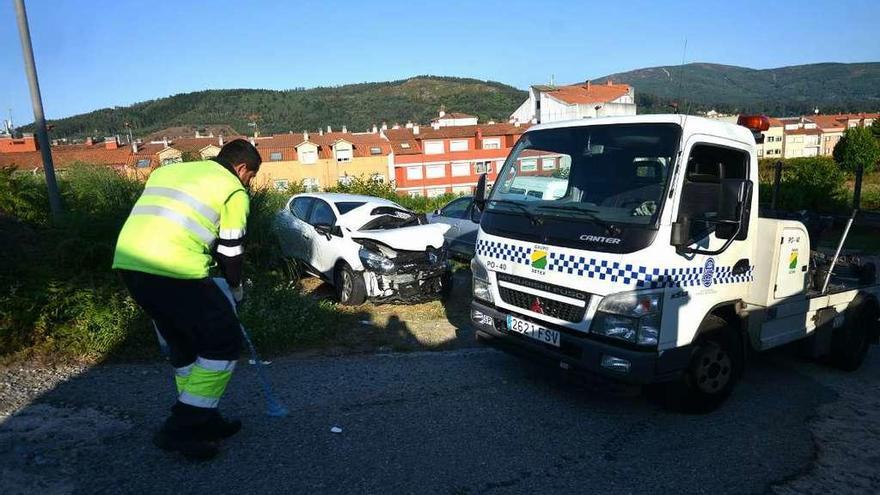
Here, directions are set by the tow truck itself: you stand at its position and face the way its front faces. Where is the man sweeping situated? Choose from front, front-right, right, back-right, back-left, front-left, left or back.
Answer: front

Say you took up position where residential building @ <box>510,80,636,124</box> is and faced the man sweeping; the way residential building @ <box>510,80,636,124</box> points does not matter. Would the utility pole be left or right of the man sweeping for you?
right

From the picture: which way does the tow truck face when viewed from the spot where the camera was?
facing the viewer and to the left of the viewer

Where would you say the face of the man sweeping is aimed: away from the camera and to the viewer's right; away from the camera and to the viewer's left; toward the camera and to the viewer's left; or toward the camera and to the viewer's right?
away from the camera and to the viewer's right

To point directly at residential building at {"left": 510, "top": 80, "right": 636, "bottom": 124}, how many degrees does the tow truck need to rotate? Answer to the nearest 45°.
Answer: approximately 135° to its right

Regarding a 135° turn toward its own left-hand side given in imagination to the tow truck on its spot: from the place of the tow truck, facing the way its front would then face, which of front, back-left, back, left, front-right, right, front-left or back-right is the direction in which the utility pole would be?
back

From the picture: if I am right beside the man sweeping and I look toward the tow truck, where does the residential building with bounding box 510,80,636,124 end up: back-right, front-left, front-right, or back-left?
front-left
